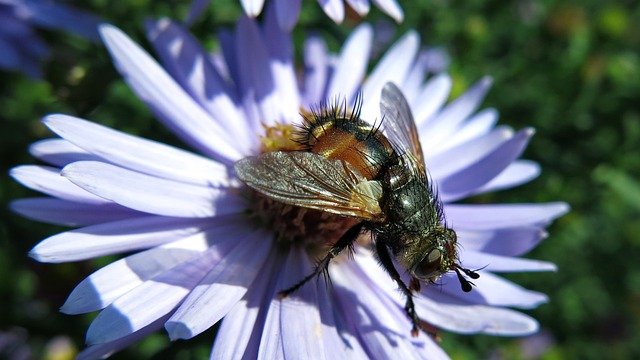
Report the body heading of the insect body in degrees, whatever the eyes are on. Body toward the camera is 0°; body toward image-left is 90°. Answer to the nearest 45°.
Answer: approximately 315°
